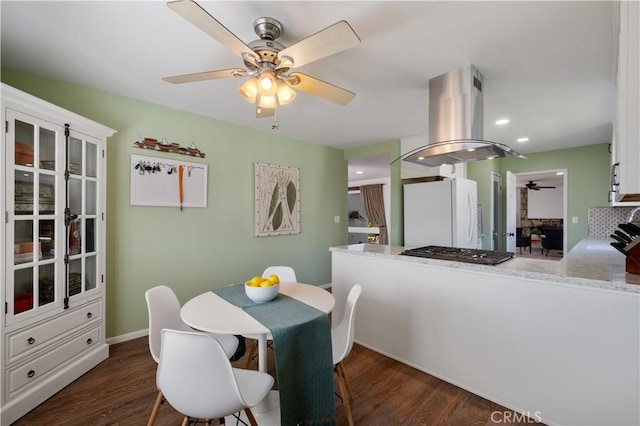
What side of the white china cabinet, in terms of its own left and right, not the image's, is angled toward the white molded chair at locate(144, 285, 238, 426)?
front

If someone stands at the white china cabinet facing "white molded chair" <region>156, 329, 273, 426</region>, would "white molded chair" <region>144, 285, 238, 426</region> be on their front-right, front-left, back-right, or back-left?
front-left

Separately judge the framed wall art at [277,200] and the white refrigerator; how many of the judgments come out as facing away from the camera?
0

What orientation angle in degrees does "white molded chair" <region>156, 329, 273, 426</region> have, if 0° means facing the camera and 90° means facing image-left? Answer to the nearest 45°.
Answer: approximately 225°

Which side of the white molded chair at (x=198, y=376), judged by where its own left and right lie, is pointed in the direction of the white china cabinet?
left

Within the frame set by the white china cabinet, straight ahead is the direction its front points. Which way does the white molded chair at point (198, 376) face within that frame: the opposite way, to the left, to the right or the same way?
to the left

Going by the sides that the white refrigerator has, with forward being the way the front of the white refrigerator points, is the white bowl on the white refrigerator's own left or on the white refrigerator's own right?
on the white refrigerator's own right

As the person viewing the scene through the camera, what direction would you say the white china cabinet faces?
facing the viewer and to the right of the viewer

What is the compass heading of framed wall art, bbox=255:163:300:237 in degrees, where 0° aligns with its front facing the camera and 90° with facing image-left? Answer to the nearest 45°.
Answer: approximately 315°

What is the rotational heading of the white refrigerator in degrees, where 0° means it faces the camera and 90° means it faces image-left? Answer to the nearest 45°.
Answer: approximately 315°

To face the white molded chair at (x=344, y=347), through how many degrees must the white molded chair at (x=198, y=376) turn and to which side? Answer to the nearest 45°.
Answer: approximately 45° to its right

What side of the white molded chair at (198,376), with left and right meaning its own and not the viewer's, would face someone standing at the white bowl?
front

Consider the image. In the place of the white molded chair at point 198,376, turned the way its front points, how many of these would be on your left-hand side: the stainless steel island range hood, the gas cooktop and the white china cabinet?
1

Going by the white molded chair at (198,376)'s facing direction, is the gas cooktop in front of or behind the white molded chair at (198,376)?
in front

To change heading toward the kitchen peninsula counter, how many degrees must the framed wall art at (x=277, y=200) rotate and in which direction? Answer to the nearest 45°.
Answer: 0° — it already faces it

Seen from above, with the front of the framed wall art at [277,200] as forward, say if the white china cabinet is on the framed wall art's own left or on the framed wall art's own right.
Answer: on the framed wall art's own right

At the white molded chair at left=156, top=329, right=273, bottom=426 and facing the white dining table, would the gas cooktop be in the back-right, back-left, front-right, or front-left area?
front-right

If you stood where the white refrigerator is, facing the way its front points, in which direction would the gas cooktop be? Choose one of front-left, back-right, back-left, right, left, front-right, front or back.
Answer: front-right
